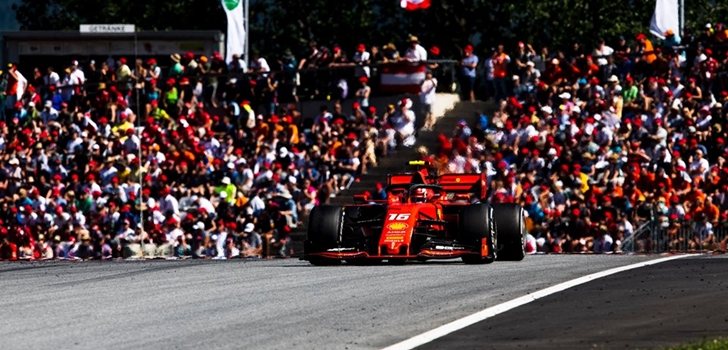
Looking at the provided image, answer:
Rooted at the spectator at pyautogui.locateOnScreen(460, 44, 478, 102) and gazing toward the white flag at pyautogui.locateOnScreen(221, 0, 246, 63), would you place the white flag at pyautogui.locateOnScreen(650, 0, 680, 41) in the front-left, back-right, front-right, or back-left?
back-right

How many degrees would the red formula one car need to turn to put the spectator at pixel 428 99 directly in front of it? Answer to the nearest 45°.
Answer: approximately 180°

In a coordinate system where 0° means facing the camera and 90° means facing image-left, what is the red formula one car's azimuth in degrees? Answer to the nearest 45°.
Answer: approximately 0°

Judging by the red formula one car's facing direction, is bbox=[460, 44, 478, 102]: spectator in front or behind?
behind

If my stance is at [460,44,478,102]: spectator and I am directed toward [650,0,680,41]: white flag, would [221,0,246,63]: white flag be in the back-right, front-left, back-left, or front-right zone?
back-left

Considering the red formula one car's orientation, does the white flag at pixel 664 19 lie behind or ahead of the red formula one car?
behind

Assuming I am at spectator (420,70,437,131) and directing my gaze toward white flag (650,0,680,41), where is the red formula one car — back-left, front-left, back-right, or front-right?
back-right
